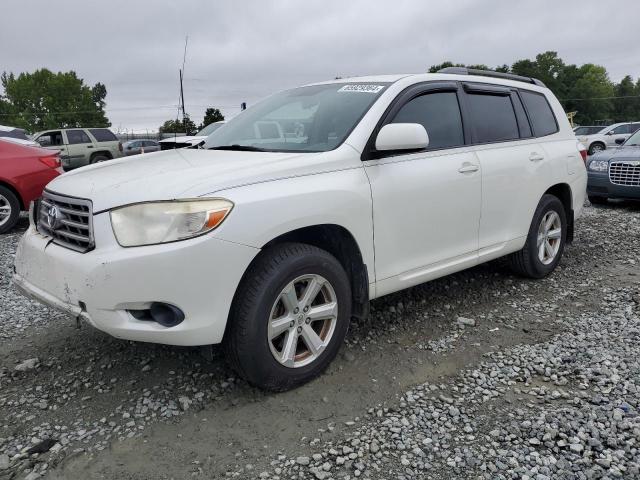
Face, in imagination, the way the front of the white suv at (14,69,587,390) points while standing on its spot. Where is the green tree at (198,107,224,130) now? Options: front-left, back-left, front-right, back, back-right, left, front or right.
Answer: back-right

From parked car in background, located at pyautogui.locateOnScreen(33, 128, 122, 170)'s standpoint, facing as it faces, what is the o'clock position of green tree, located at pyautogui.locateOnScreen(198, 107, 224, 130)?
The green tree is roughly at 4 o'clock from the parked car in background.

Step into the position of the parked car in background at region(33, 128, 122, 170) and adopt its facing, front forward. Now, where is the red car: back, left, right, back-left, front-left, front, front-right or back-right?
left

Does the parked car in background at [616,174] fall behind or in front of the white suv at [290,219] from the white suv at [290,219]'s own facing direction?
behind

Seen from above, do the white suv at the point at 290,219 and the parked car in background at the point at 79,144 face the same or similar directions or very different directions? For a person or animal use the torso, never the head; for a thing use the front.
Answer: same or similar directions

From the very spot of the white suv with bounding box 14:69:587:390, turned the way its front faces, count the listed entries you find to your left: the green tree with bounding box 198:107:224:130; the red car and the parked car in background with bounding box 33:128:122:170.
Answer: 0

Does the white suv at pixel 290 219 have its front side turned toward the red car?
no

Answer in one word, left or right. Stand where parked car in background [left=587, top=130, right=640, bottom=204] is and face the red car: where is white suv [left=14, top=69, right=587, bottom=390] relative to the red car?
left

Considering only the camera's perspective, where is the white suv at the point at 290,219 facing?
facing the viewer and to the left of the viewer

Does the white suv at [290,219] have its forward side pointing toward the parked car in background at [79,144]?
no

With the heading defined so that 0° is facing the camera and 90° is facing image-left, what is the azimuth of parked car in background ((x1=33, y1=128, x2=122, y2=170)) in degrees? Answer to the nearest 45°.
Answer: approximately 90°

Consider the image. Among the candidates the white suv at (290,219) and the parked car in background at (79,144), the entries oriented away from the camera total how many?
0
